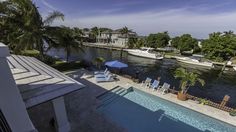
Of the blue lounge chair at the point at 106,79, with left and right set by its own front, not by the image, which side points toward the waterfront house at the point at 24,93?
left

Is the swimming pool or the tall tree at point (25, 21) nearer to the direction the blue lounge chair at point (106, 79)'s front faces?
the tall tree

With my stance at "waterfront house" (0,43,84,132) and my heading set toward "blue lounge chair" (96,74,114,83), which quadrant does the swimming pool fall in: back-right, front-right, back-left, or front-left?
front-right

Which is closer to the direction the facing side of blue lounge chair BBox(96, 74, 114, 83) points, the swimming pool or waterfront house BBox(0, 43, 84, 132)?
the waterfront house

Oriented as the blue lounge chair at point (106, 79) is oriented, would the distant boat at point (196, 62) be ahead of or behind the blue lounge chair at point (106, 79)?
behind

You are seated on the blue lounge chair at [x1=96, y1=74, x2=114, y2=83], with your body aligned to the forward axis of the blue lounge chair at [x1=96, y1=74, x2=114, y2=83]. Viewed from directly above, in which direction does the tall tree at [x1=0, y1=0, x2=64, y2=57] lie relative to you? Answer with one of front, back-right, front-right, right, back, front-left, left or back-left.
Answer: front

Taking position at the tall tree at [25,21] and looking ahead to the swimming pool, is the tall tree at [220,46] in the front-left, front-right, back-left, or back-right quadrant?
front-left
